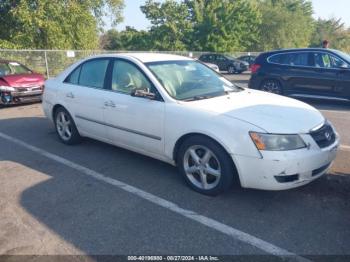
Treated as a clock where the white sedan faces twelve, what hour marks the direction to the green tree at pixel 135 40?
The green tree is roughly at 7 o'clock from the white sedan.

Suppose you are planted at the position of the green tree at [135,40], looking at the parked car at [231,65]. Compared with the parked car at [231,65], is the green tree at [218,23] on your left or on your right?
left

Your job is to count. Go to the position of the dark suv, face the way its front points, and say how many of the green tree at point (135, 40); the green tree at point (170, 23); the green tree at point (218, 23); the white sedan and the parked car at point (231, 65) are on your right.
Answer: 1

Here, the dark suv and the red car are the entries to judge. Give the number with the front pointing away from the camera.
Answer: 0

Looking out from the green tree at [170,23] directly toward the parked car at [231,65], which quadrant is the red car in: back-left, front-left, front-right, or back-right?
front-right

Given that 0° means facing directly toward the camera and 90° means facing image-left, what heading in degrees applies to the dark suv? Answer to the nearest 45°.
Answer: approximately 270°

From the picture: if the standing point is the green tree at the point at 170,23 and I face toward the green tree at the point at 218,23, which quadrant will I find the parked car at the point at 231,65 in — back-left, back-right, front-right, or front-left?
front-right

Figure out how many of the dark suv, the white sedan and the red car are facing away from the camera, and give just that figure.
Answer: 0

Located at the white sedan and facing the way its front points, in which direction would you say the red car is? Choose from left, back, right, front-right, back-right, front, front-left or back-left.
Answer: back

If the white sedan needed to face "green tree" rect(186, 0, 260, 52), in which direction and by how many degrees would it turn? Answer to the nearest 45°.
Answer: approximately 135° to its left

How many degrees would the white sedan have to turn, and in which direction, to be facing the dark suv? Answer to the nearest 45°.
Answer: approximately 90° to its left

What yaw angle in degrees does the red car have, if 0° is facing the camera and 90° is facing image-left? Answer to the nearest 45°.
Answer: approximately 315°

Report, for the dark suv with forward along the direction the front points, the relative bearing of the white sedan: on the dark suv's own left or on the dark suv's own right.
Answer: on the dark suv's own right

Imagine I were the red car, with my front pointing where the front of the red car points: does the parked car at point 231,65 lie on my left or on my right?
on my left
